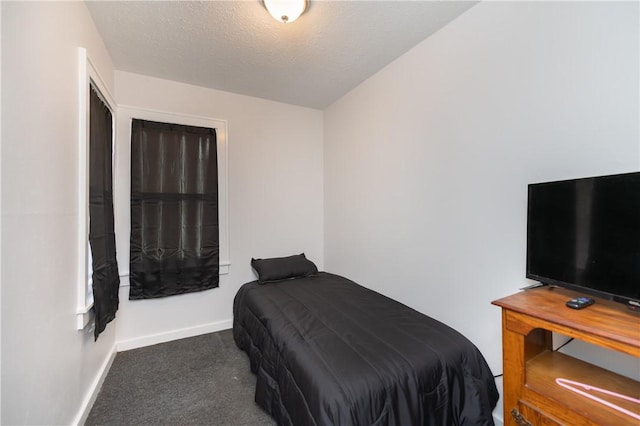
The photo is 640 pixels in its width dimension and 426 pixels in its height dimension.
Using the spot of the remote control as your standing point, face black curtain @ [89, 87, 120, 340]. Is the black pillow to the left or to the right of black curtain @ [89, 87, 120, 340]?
right

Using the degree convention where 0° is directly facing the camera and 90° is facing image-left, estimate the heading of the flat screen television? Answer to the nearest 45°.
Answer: approximately 45°

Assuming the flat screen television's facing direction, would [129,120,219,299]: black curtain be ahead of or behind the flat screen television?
ahead

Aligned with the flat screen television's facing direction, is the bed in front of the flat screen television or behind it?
in front

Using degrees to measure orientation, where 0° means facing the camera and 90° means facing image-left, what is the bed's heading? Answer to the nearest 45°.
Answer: approximately 315°

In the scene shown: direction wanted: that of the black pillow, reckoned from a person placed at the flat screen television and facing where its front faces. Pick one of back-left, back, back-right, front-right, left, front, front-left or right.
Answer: front-right

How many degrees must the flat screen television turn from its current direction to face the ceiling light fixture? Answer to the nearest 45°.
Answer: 0° — it already faces it

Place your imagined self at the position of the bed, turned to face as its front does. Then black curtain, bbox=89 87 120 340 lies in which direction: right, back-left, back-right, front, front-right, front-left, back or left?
back-right

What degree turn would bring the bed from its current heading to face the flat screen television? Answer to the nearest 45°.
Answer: approximately 45° to its left
